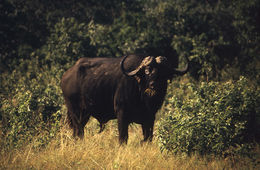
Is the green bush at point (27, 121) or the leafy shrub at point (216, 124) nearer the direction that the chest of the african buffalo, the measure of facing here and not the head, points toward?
the leafy shrub

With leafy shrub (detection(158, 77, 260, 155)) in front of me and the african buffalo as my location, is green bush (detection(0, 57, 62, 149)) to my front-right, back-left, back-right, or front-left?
back-right

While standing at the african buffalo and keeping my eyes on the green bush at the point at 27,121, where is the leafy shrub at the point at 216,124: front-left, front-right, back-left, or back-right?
back-left

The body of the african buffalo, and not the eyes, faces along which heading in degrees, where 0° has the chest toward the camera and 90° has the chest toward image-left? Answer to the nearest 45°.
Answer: approximately 315°

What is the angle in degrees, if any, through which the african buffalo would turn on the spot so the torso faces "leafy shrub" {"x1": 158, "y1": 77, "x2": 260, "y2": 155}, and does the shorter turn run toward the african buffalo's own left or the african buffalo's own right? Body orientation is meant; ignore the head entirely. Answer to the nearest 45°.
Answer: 0° — it already faces it

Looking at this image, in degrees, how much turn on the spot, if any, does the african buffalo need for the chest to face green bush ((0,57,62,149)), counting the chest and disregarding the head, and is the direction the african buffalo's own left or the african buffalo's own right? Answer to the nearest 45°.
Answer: approximately 135° to the african buffalo's own right
